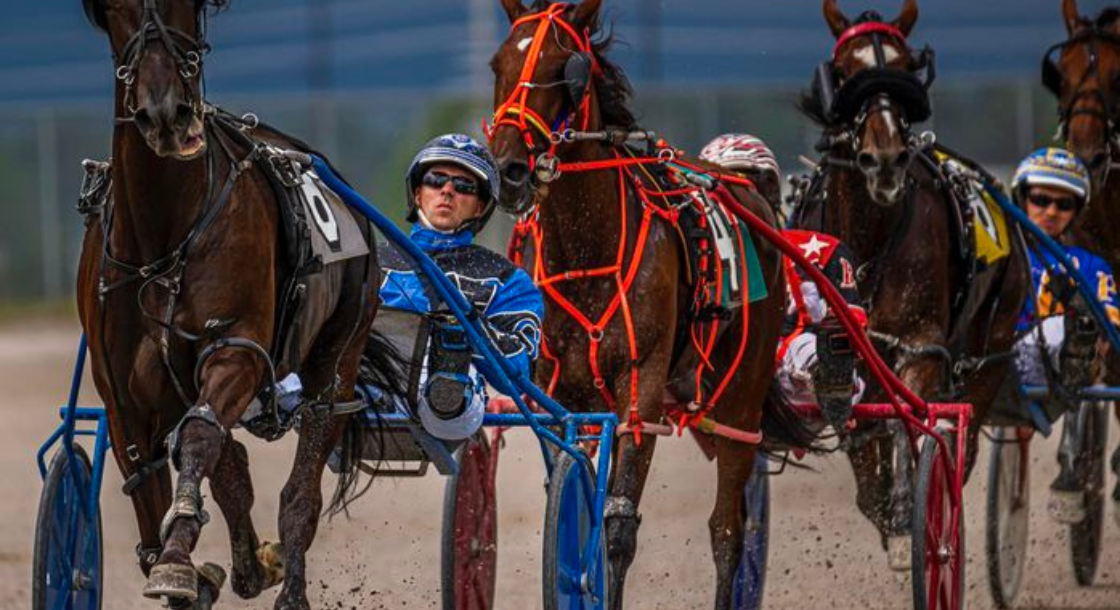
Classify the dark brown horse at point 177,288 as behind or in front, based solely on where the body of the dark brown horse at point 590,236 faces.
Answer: in front

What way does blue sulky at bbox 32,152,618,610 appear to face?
toward the camera

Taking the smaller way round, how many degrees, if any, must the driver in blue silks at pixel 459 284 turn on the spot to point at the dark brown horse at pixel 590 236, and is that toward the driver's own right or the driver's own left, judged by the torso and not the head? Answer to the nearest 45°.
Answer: approximately 135° to the driver's own left

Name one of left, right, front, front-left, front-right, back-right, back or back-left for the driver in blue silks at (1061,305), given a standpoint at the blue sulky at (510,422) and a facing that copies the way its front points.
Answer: back-left

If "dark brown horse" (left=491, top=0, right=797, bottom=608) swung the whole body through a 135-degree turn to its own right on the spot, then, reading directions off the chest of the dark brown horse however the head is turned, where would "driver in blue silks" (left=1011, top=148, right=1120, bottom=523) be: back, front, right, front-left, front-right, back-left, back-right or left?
front-right

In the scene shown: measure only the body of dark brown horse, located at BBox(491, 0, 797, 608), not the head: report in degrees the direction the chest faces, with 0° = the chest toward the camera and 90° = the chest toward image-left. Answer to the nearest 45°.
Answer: approximately 45°

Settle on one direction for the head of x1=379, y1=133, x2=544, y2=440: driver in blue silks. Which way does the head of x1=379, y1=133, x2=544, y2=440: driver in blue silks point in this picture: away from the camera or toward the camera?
toward the camera

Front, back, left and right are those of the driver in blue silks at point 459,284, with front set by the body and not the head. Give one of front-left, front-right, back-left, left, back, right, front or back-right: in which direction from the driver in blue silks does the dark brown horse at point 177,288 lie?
front-right

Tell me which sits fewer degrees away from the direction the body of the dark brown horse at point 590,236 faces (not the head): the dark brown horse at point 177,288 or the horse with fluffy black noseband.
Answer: the dark brown horse

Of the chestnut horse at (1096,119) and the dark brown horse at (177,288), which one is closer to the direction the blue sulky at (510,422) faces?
the dark brown horse

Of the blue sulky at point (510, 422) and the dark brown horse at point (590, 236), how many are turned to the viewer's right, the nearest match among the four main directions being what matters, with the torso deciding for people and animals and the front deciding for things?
0

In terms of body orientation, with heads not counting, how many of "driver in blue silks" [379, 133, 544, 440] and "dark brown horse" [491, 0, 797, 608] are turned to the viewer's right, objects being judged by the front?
0
